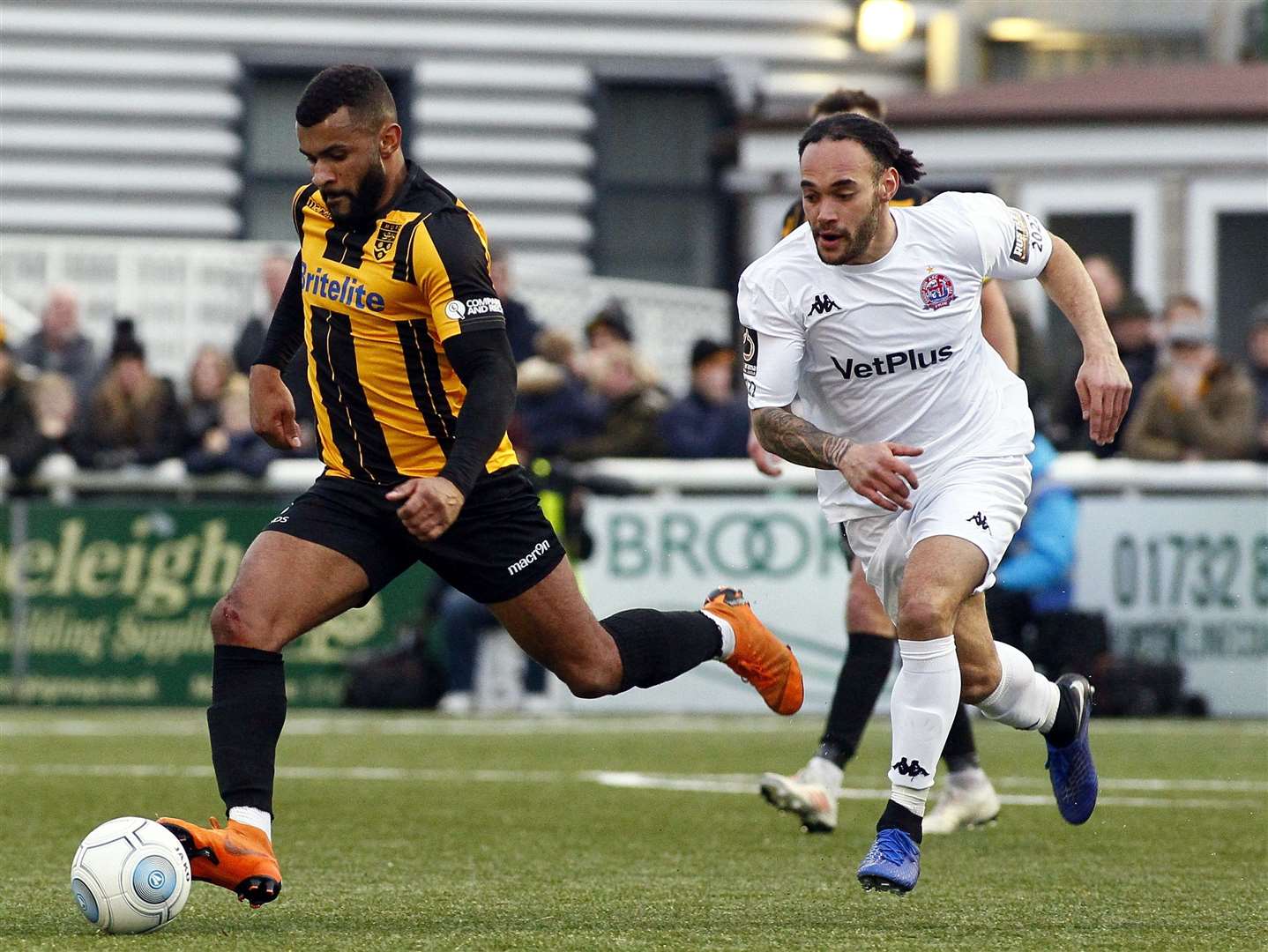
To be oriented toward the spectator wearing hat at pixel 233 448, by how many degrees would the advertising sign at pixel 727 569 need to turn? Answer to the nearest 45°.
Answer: approximately 90° to its right

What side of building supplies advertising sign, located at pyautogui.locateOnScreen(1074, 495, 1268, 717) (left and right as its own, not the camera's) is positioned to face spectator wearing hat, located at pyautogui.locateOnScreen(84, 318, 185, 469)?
right

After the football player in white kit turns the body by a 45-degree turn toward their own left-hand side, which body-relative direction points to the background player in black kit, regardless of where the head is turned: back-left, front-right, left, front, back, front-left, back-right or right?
back

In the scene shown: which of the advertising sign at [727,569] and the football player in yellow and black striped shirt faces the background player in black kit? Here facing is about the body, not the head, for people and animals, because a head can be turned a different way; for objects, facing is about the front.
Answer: the advertising sign

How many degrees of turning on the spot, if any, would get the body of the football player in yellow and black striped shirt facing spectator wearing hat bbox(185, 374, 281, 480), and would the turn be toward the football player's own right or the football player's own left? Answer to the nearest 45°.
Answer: approximately 135° to the football player's own right

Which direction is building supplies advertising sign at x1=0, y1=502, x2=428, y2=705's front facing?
toward the camera

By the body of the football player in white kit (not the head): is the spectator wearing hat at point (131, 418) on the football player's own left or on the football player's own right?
on the football player's own right

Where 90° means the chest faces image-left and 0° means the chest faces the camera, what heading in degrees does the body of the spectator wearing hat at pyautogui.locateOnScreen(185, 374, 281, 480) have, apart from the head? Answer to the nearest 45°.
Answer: approximately 0°

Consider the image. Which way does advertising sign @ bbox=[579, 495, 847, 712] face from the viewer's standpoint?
toward the camera

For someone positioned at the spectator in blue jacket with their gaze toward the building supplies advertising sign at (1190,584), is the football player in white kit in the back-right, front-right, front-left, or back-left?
back-right

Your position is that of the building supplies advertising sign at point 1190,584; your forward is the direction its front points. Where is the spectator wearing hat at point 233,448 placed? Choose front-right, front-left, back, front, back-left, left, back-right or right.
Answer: right

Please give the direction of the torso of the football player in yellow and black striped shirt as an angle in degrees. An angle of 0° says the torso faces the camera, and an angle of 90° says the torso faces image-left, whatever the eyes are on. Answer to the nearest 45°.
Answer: approximately 45°
